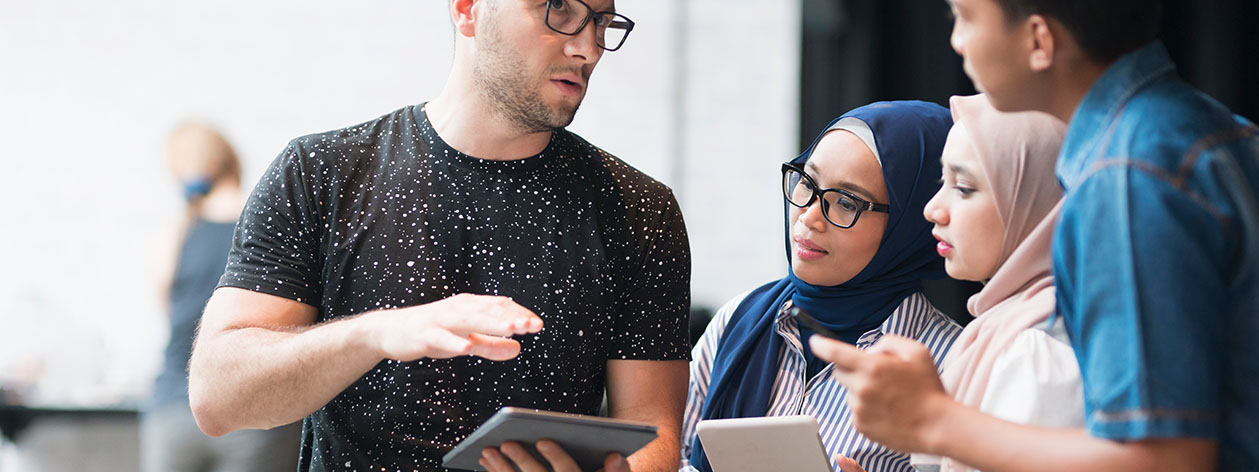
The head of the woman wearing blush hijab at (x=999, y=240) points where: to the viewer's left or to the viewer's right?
to the viewer's left

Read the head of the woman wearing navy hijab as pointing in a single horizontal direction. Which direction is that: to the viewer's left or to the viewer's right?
to the viewer's left

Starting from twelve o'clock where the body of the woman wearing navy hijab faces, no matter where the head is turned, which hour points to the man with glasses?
The man with glasses is roughly at 1 o'clock from the woman wearing navy hijab.

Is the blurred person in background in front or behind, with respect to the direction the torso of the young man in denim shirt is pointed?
in front

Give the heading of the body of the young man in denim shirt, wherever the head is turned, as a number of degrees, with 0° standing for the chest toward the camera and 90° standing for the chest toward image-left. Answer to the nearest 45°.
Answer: approximately 90°

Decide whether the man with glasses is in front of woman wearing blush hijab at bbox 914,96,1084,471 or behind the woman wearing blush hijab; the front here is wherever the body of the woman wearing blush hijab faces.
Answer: in front

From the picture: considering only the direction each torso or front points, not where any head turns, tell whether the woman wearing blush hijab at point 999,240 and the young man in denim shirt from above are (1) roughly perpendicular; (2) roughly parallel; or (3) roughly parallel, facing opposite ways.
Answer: roughly parallel

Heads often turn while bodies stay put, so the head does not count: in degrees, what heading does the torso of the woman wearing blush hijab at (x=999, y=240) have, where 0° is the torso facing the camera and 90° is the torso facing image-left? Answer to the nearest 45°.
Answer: approximately 90°

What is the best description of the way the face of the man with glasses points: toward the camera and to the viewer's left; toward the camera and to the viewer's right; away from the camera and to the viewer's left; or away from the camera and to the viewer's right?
toward the camera and to the viewer's right

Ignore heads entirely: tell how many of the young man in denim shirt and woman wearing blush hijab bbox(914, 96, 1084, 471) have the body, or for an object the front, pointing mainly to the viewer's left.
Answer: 2
